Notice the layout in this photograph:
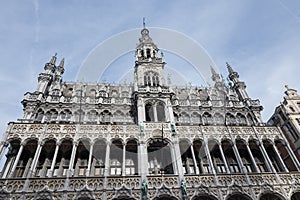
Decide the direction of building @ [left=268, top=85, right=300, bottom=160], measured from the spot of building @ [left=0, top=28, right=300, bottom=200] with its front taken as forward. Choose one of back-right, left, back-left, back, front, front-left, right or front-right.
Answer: left

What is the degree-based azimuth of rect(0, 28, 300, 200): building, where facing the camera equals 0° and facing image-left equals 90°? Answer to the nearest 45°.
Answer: approximately 0°
